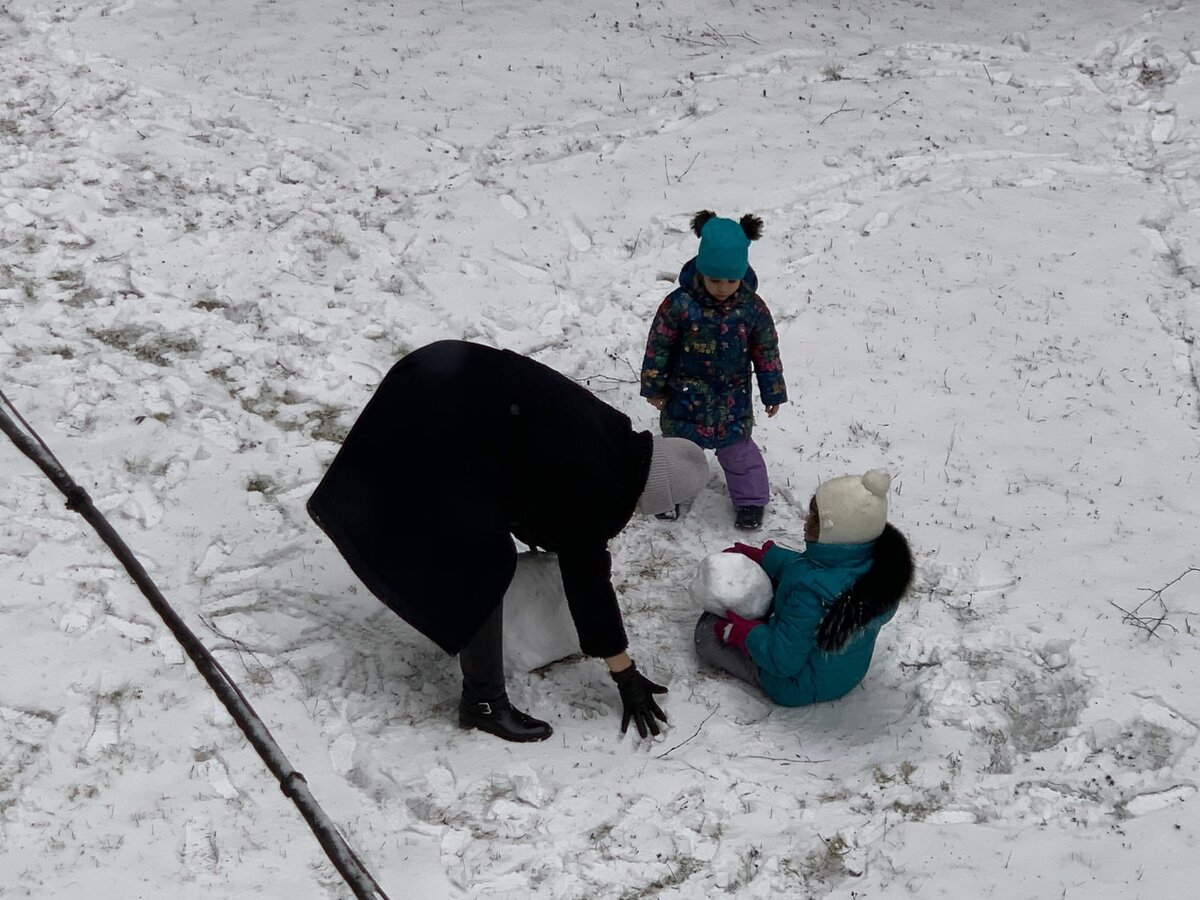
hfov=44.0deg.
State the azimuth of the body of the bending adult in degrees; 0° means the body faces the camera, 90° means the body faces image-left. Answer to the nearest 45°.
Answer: approximately 270°

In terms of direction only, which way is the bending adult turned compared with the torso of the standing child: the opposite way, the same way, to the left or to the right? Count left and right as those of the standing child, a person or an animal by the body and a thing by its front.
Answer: to the left

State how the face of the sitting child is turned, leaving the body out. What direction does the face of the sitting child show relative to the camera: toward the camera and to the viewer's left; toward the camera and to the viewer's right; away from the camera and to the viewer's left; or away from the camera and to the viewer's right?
away from the camera and to the viewer's left

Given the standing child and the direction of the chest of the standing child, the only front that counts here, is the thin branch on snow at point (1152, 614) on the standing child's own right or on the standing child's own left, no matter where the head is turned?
on the standing child's own left

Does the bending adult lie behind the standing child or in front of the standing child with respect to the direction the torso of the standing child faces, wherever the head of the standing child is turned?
in front

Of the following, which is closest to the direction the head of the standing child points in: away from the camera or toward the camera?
toward the camera

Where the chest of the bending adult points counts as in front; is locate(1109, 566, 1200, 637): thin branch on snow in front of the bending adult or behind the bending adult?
in front

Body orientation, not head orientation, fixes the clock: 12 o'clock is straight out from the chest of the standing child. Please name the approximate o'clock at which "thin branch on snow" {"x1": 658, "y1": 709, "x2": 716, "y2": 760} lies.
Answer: The thin branch on snow is roughly at 12 o'clock from the standing child.

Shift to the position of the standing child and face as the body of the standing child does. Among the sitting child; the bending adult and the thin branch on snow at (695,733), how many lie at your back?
0

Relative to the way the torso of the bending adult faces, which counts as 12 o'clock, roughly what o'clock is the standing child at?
The standing child is roughly at 10 o'clock from the bending adult.

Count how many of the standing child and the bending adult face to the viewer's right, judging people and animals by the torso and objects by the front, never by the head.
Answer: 1

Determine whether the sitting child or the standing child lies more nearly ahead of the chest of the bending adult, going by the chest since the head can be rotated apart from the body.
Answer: the sitting child

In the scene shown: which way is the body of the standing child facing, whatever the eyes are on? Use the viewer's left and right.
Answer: facing the viewer

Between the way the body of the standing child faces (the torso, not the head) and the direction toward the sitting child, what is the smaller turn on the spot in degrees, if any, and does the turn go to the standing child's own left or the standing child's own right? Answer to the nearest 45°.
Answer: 0° — they already face them

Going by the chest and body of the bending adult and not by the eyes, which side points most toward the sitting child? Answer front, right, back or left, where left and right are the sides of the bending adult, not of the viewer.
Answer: front

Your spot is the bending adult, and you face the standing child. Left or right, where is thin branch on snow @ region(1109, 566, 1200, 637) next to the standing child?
right

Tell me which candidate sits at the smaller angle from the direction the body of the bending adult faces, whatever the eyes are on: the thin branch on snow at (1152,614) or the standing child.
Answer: the thin branch on snow
